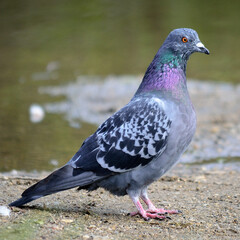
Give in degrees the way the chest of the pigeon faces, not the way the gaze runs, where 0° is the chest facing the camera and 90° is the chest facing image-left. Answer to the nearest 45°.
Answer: approximately 270°
